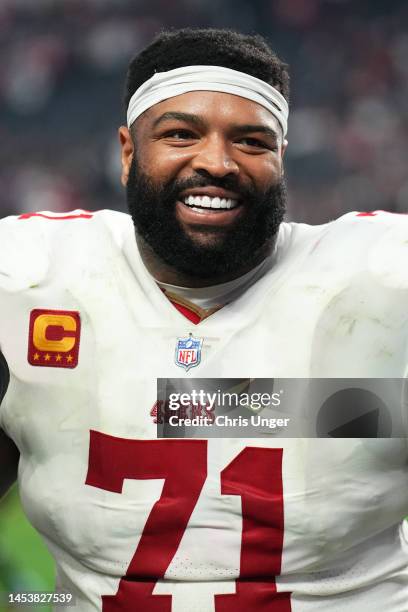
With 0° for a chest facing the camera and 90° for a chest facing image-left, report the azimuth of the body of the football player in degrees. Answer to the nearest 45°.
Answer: approximately 0°
